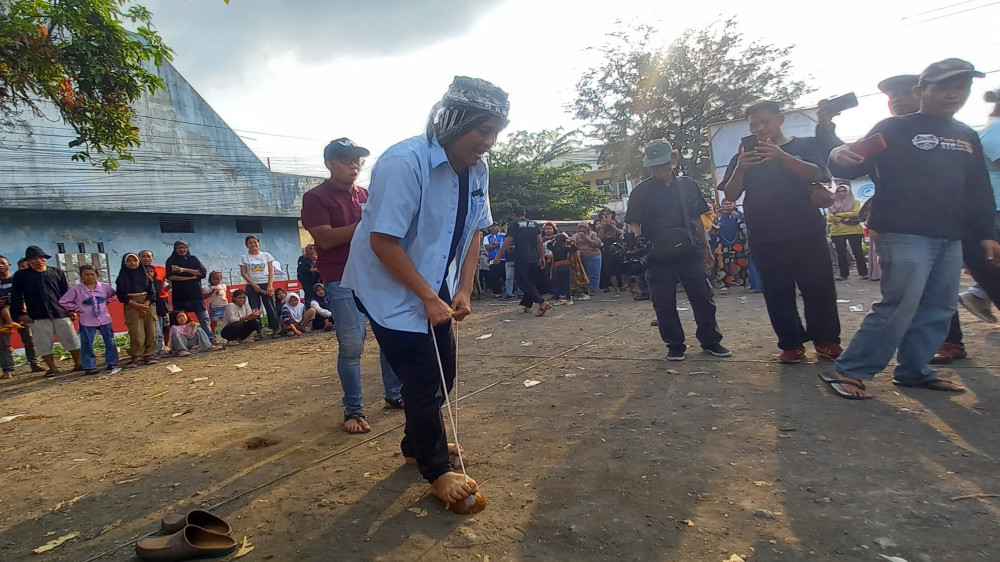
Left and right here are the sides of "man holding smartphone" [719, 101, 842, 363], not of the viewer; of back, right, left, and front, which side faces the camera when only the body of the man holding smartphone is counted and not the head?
front

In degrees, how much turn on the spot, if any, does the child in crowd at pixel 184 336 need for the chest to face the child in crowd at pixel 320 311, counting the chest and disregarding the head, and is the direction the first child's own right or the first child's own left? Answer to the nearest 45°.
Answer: approximately 45° to the first child's own left

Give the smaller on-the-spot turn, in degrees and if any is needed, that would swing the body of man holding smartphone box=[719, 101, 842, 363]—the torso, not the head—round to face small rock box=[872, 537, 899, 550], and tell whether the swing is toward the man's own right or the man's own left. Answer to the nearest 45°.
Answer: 0° — they already face it

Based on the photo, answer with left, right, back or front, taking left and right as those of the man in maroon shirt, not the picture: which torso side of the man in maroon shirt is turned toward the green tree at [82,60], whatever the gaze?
back

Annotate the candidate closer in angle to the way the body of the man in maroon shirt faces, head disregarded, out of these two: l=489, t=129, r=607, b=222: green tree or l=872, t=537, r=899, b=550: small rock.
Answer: the small rock

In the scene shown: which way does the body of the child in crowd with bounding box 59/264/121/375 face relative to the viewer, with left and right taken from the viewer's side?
facing the viewer and to the right of the viewer

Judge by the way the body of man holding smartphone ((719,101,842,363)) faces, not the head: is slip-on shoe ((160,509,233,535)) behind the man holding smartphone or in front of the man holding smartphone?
in front

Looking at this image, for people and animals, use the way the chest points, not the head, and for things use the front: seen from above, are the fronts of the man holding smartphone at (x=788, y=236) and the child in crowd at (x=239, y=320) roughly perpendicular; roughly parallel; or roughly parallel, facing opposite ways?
roughly perpendicular

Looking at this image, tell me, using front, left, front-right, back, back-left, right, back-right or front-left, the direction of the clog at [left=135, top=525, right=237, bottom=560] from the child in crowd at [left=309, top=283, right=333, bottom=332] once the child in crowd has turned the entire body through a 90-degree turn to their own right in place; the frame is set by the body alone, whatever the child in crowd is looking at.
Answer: front-left

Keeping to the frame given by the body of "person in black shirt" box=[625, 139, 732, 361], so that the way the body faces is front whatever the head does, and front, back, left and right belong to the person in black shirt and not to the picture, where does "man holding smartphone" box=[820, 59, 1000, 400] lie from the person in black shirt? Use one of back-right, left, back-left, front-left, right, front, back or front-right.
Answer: front-left

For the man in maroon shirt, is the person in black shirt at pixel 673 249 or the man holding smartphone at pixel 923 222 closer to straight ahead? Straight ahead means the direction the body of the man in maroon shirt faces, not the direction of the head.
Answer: the man holding smartphone

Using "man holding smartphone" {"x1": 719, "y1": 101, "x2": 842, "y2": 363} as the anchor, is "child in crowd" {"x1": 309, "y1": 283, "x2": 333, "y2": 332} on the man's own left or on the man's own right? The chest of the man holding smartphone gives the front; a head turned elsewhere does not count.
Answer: on the man's own right

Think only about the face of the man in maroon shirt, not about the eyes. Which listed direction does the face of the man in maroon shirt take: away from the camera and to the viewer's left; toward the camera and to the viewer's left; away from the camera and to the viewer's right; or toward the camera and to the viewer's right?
toward the camera and to the viewer's right
